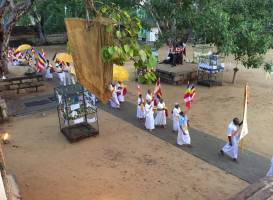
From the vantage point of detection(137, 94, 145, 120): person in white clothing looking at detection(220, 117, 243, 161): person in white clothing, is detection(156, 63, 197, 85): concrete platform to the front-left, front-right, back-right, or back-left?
back-left

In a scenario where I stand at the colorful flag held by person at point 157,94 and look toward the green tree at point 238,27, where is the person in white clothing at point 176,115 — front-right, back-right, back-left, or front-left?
back-right

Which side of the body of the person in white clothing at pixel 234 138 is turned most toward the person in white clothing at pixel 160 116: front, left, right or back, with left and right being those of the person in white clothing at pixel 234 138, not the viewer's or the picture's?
back

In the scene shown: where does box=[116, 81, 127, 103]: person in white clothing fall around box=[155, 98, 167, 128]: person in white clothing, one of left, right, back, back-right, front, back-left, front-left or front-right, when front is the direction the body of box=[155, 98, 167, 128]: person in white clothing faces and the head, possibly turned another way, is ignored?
back

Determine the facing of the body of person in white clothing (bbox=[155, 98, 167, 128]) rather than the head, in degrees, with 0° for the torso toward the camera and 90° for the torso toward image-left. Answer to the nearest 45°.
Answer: approximately 315°

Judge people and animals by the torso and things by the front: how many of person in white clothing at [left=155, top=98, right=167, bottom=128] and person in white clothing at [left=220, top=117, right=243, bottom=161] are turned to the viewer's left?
0

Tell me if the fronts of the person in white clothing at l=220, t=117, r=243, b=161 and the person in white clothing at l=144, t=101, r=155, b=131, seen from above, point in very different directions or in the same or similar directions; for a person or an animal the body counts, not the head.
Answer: same or similar directions

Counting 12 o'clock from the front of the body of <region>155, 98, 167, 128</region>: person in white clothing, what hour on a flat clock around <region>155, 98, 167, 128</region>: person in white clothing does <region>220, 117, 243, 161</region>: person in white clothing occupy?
<region>220, 117, 243, 161</region>: person in white clothing is roughly at 12 o'clock from <region>155, 98, 167, 128</region>: person in white clothing.

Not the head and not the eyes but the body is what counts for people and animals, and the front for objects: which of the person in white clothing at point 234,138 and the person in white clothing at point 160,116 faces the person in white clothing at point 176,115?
the person in white clothing at point 160,116

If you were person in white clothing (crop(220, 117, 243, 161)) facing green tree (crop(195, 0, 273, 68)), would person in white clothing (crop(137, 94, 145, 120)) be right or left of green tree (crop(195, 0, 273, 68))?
left

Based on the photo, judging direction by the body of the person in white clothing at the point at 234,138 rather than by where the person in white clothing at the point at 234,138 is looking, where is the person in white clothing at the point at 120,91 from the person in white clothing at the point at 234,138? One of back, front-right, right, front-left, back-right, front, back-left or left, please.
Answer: back

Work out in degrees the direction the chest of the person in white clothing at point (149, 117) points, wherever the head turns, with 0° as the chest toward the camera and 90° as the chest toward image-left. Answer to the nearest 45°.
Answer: approximately 315°

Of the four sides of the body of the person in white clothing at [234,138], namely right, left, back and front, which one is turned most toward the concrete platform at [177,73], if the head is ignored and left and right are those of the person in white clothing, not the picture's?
back

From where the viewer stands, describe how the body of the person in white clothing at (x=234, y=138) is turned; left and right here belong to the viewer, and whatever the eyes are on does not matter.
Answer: facing the viewer and to the right of the viewer
